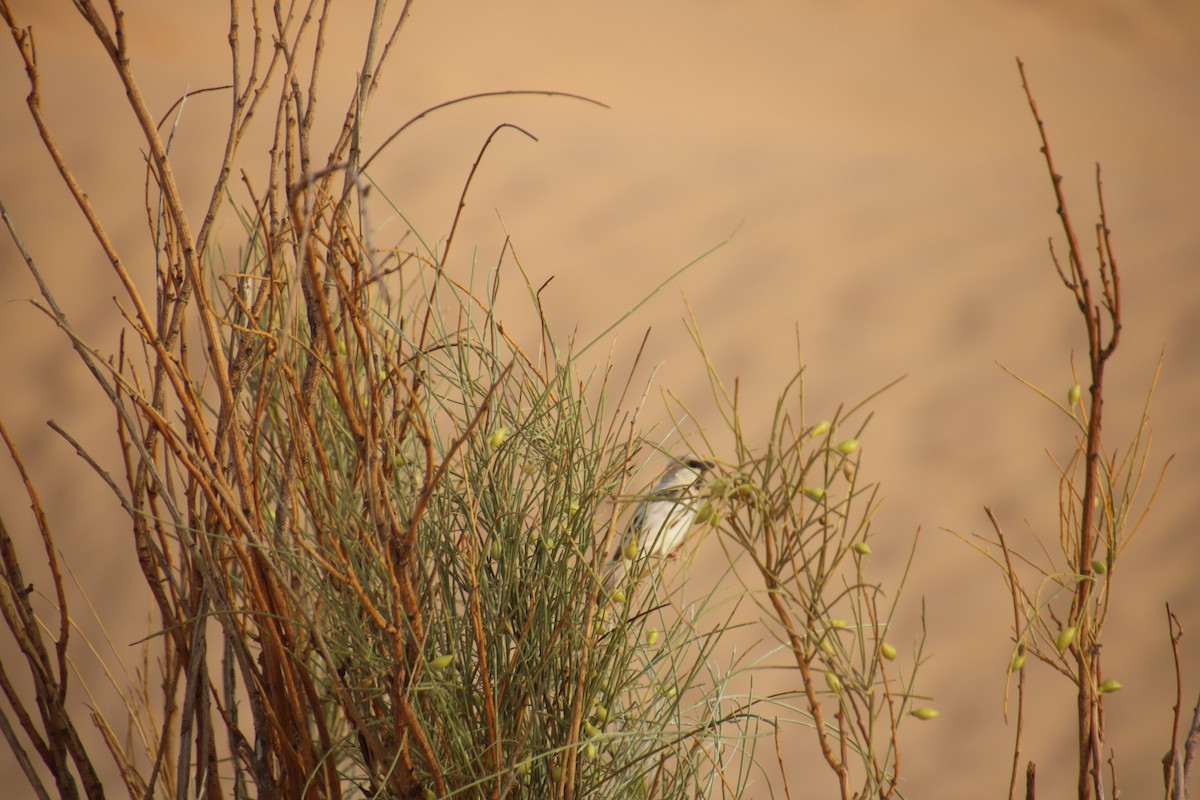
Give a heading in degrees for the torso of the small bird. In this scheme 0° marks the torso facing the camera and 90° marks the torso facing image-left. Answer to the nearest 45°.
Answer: approximately 270°
